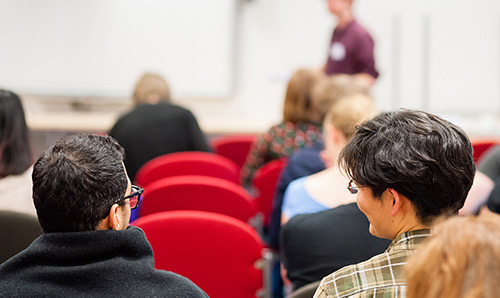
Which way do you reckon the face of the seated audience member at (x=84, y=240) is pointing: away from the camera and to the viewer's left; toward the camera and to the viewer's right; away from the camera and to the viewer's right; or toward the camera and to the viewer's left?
away from the camera and to the viewer's right

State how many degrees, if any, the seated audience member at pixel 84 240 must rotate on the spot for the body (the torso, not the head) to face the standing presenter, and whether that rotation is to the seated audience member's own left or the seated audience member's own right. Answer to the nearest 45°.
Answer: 0° — they already face them

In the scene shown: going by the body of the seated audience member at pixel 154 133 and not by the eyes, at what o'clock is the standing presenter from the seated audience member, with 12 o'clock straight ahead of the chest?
The standing presenter is roughly at 2 o'clock from the seated audience member.

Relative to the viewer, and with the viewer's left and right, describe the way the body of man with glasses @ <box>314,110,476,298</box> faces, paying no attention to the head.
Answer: facing away from the viewer and to the left of the viewer

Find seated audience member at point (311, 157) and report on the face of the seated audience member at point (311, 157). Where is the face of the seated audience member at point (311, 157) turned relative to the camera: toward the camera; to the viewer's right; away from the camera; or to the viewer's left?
away from the camera

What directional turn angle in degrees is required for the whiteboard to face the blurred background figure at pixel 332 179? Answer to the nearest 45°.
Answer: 0° — it already faces them

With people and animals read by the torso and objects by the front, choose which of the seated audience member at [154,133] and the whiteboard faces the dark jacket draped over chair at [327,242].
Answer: the whiteboard

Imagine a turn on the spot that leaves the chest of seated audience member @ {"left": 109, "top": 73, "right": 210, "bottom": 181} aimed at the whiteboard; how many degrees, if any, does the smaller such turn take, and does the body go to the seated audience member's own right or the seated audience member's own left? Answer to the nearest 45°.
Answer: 0° — they already face it

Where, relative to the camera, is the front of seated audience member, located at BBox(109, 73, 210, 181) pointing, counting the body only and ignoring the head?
away from the camera

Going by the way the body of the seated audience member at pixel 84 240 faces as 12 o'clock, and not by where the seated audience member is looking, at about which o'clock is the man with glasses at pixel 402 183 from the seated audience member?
The man with glasses is roughly at 2 o'clock from the seated audience member.

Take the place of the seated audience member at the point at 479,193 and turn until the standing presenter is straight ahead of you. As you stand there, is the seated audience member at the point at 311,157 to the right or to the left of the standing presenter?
left

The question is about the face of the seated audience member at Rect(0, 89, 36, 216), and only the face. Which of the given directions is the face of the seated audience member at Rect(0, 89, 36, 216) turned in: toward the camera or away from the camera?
away from the camera

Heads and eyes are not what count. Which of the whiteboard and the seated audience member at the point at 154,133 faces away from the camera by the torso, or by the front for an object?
the seated audience member

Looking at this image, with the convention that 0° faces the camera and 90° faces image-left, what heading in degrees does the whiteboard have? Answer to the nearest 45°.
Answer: approximately 0°
